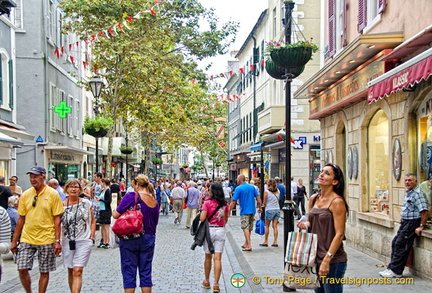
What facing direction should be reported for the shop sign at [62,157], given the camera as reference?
facing the viewer and to the right of the viewer

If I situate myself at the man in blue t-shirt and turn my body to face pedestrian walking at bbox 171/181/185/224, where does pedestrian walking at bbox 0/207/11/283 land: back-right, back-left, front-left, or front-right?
back-left
